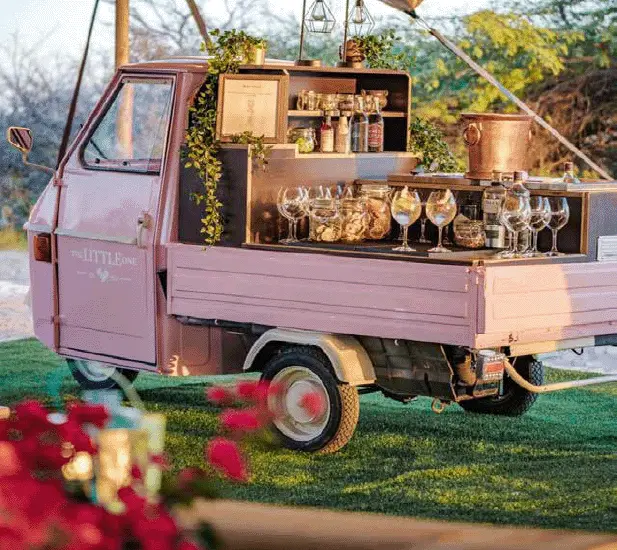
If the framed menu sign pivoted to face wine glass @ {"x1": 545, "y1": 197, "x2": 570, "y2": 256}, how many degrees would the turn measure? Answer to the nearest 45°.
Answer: approximately 90° to its left

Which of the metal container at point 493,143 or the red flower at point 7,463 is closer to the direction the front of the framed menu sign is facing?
the red flower

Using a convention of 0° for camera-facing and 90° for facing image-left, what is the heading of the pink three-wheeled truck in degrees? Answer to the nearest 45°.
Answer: approximately 135°

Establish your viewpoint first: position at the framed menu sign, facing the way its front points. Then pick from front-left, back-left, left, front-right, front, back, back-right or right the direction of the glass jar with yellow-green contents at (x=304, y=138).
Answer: back-left

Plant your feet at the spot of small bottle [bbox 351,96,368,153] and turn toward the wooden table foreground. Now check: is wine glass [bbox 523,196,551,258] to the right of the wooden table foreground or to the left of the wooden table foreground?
left

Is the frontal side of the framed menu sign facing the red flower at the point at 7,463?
yes

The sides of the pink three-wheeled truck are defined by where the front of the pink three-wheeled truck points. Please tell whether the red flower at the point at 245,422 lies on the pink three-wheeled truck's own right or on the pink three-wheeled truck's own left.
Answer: on the pink three-wheeled truck's own left

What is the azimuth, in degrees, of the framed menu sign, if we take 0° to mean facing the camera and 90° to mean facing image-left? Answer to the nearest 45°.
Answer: approximately 0°

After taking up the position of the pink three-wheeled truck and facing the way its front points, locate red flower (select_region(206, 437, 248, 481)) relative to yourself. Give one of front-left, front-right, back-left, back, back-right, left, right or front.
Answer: back-left
